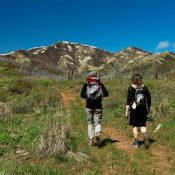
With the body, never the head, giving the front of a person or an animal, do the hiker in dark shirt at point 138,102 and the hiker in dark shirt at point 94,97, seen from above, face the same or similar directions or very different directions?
same or similar directions

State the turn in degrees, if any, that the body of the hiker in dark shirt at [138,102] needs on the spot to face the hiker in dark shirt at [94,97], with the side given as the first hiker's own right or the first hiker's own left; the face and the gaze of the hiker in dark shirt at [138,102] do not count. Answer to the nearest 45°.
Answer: approximately 90° to the first hiker's own left

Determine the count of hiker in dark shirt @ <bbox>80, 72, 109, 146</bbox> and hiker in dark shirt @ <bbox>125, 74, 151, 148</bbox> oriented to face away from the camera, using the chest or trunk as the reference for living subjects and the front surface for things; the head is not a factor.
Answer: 2

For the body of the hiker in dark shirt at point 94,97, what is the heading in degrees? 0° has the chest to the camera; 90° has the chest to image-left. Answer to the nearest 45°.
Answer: approximately 180°

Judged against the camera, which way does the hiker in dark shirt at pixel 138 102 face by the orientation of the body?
away from the camera

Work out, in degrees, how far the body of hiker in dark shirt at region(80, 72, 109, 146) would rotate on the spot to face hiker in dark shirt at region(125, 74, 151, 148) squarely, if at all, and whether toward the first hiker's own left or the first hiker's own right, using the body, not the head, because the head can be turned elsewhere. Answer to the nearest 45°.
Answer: approximately 90° to the first hiker's own right
